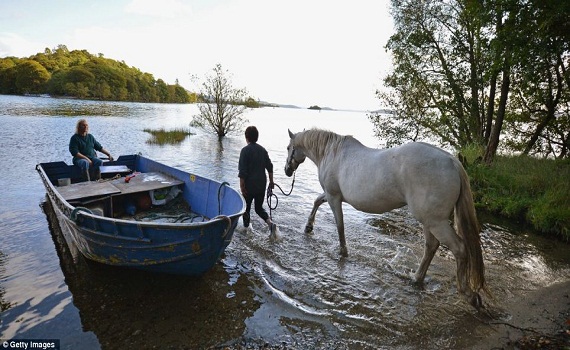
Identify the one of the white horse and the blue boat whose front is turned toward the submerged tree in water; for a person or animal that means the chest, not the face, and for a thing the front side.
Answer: the white horse

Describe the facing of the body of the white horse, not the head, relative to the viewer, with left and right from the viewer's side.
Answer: facing away from the viewer and to the left of the viewer

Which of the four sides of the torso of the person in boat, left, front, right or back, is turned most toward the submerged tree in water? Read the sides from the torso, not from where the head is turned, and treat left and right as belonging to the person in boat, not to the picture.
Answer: left

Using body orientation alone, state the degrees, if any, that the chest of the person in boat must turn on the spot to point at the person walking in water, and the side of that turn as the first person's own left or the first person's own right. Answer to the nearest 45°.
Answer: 0° — they already face them

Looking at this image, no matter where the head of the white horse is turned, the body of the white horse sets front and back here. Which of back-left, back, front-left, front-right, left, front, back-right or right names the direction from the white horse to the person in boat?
front-left

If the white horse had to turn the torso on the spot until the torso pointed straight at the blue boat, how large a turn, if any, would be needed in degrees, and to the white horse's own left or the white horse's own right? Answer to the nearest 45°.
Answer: approximately 45° to the white horse's own left

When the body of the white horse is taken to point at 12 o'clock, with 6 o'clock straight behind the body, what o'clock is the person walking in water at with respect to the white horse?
The person walking in water is roughly at 11 o'clock from the white horse.
